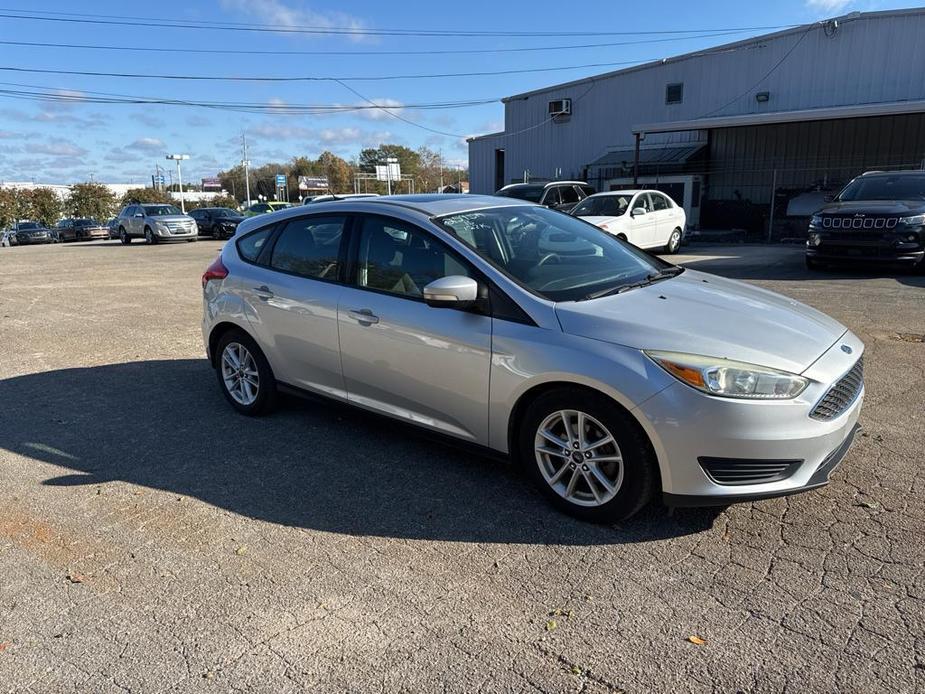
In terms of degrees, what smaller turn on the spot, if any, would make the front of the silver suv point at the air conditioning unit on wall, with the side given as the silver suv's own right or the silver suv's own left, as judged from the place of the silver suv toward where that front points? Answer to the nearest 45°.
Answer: approximately 45° to the silver suv's own left

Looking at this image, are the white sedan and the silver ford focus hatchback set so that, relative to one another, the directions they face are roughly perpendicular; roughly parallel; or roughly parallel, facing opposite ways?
roughly perpendicular

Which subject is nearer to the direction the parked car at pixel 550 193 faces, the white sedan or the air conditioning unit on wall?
the white sedan

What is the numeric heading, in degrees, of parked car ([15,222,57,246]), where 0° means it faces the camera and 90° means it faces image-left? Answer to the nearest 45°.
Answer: approximately 315°

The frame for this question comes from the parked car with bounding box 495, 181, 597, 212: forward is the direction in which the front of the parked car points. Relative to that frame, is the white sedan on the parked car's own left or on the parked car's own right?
on the parked car's own left

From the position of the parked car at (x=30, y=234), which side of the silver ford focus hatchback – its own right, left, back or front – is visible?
back

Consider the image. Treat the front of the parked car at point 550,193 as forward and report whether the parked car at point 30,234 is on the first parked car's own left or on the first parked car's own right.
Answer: on the first parked car's own right
